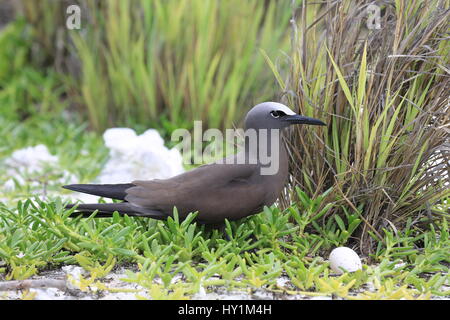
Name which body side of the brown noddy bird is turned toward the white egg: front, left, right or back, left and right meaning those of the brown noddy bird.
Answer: front

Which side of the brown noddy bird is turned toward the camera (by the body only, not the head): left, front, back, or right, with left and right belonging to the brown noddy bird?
right
